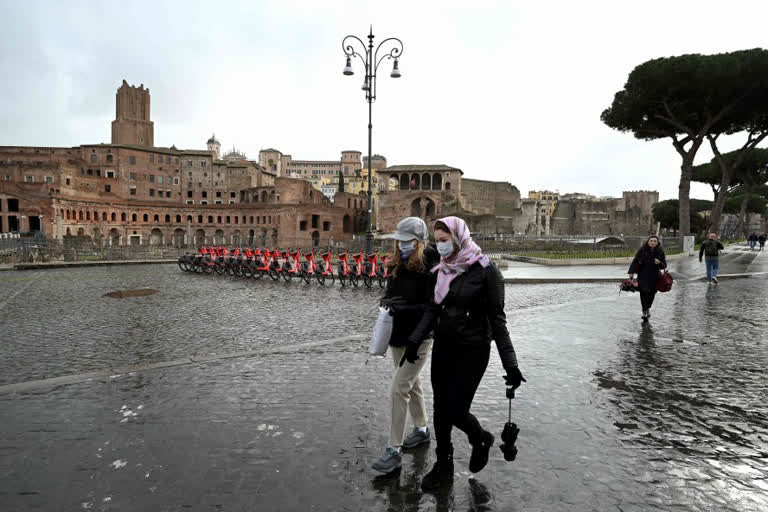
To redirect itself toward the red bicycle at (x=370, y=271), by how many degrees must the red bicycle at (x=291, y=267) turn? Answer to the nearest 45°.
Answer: approximately 90° to its left

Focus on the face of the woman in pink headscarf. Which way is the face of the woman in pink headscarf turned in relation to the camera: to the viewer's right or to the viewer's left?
to the viewer's left

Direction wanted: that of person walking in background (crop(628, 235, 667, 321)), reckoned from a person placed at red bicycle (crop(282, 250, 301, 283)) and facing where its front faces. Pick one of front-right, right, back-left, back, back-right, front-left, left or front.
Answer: left

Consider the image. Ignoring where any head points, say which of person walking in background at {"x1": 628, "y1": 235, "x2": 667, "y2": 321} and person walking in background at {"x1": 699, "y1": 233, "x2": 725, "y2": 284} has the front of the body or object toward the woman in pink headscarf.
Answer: person walking in background at {"x1": 628, "y1": 235, "x2": 667, "y2": 321}

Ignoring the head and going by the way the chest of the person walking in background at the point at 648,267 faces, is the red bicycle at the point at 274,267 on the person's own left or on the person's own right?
on the person's own right
